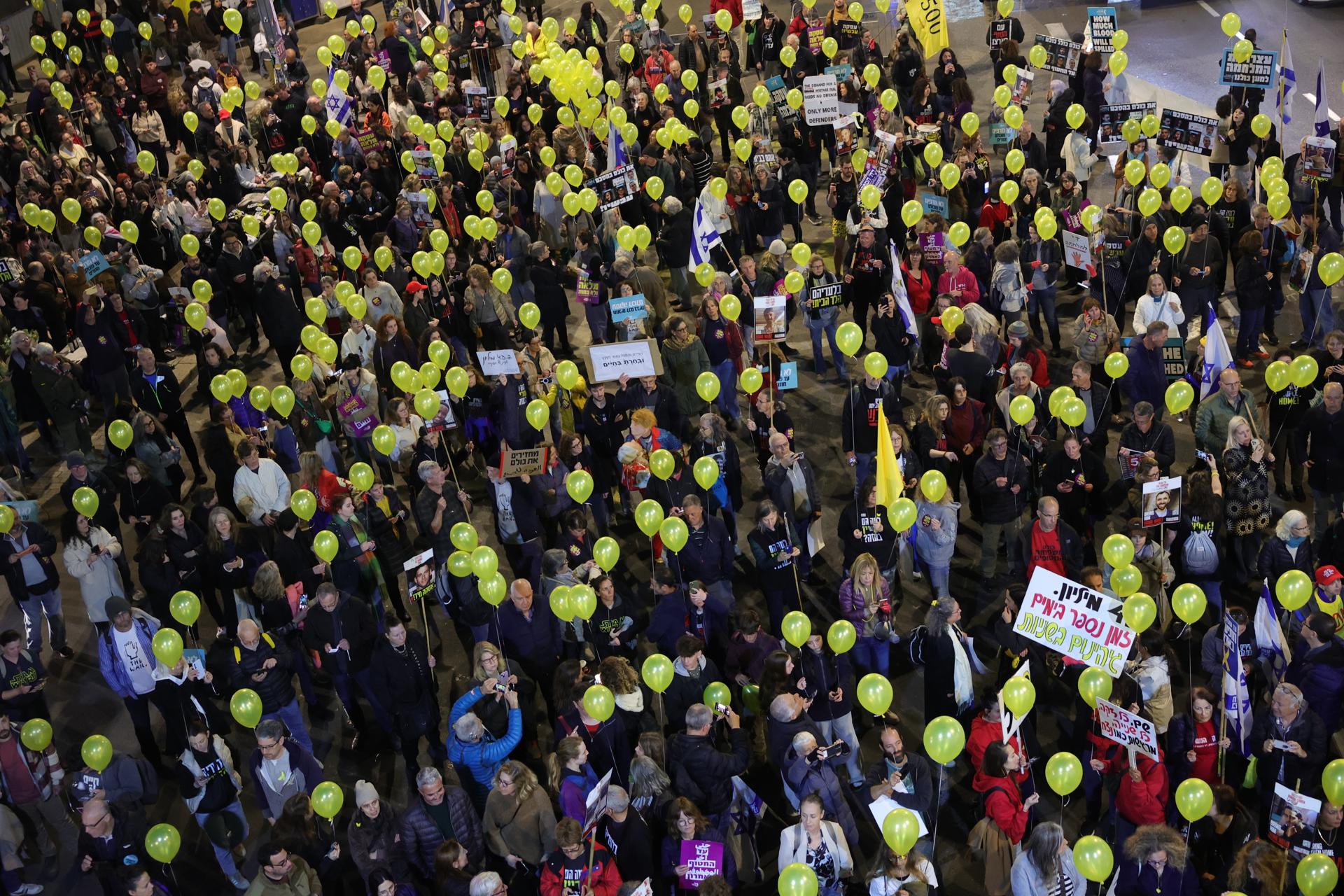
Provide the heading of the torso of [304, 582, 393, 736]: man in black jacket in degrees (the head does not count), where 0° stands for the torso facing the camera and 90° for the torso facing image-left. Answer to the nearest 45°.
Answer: approximately 0°

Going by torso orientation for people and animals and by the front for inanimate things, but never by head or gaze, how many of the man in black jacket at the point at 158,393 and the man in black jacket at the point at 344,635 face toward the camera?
2

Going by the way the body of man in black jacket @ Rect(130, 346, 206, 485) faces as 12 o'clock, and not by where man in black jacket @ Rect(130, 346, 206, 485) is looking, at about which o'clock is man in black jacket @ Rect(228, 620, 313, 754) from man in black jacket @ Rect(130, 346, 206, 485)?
man in black jacket @ Rect(228, 620, 313, 754) is roughly at 12 o'clock from man in black jacket @ Rect(130, 346, 206, 485).

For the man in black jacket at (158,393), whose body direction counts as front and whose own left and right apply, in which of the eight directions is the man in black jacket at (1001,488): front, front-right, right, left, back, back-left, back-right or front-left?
front-left

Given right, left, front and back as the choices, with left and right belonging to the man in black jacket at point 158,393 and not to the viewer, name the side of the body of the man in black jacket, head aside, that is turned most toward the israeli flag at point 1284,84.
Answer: left

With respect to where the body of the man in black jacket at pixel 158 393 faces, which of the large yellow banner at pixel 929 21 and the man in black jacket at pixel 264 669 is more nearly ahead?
the man in black jacket

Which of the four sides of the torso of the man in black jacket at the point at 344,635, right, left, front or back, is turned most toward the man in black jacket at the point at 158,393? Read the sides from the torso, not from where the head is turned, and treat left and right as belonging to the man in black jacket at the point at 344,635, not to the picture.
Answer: back
